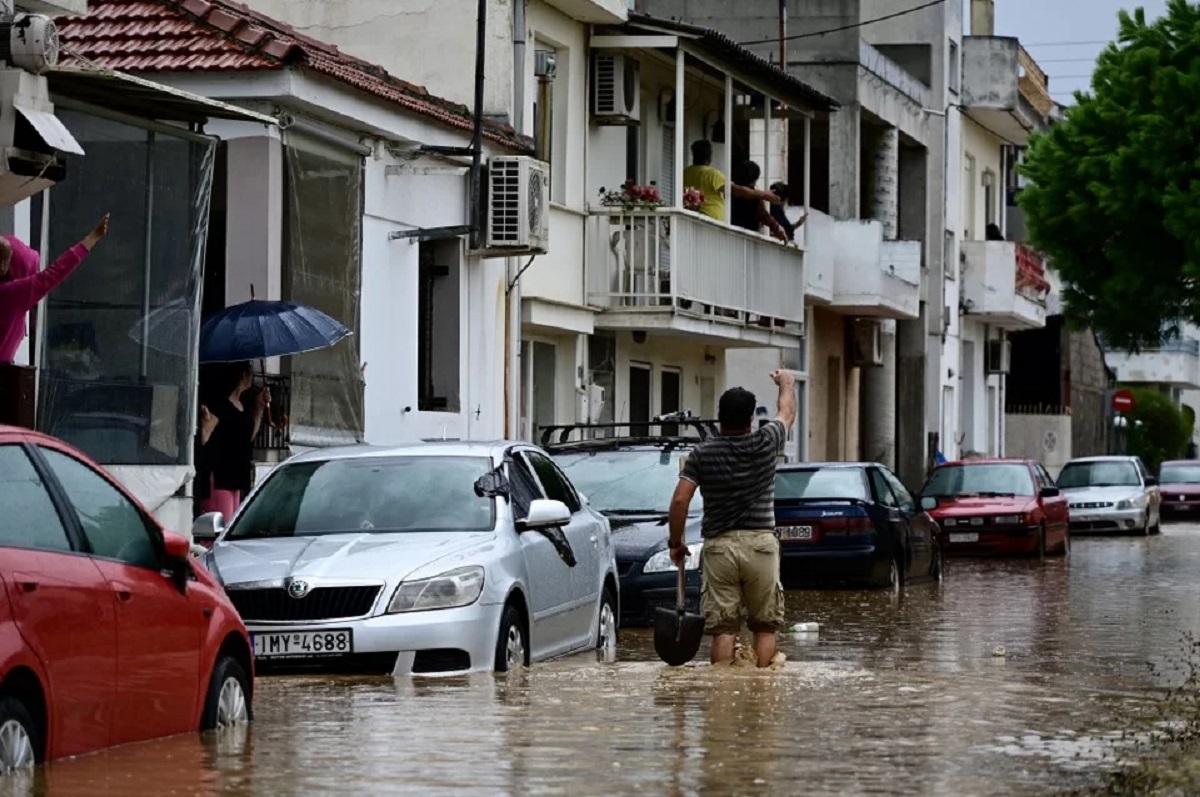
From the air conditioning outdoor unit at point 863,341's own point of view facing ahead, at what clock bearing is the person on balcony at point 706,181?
The person on balcony is roughly at 2 o'clock from the air conditioning outdoor unit.

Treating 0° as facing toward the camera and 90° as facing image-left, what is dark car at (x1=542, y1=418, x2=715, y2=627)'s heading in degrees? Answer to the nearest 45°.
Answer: approximately 45°

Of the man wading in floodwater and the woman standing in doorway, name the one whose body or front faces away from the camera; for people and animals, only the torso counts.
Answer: the man wading in floodwater

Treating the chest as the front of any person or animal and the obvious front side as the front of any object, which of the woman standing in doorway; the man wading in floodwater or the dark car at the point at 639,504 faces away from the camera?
the man wading in floodwater

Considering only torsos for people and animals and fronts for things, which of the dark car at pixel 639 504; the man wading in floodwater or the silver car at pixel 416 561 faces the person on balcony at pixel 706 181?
the man wading in floodwater

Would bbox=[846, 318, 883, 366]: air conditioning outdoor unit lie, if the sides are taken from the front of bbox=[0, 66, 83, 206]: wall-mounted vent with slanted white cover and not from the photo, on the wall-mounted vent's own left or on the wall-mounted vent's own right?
on the wall-mounted vent's own left

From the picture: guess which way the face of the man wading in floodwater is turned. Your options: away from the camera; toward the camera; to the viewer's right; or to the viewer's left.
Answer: away from the camera

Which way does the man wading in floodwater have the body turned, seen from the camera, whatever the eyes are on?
away from the camera

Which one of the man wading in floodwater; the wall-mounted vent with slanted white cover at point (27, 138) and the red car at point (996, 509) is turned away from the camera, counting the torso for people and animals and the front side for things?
the man wading in floodwater

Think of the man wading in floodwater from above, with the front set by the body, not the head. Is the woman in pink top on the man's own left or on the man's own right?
on the man's own left

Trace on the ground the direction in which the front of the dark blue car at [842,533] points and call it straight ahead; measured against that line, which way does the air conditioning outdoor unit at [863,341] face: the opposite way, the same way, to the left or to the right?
to the right

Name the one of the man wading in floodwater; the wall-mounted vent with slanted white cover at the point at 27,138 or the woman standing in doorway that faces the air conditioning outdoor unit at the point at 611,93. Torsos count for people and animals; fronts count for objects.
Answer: the man wading in floodwater

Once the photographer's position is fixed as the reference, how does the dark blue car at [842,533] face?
facing away from the viewer and to the right of the viewer
